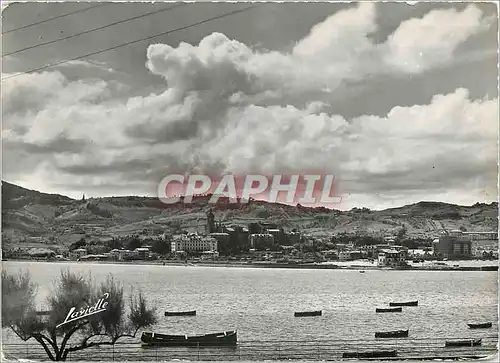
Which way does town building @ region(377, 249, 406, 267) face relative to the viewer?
toward the camera

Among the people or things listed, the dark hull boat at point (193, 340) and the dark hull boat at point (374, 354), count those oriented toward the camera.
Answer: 0

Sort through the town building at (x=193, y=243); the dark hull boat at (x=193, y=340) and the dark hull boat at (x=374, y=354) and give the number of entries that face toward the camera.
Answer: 1

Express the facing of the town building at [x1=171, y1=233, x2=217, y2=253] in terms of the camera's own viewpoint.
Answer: facing the viewer

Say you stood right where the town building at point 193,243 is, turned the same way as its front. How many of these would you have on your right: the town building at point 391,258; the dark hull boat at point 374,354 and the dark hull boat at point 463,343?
0
